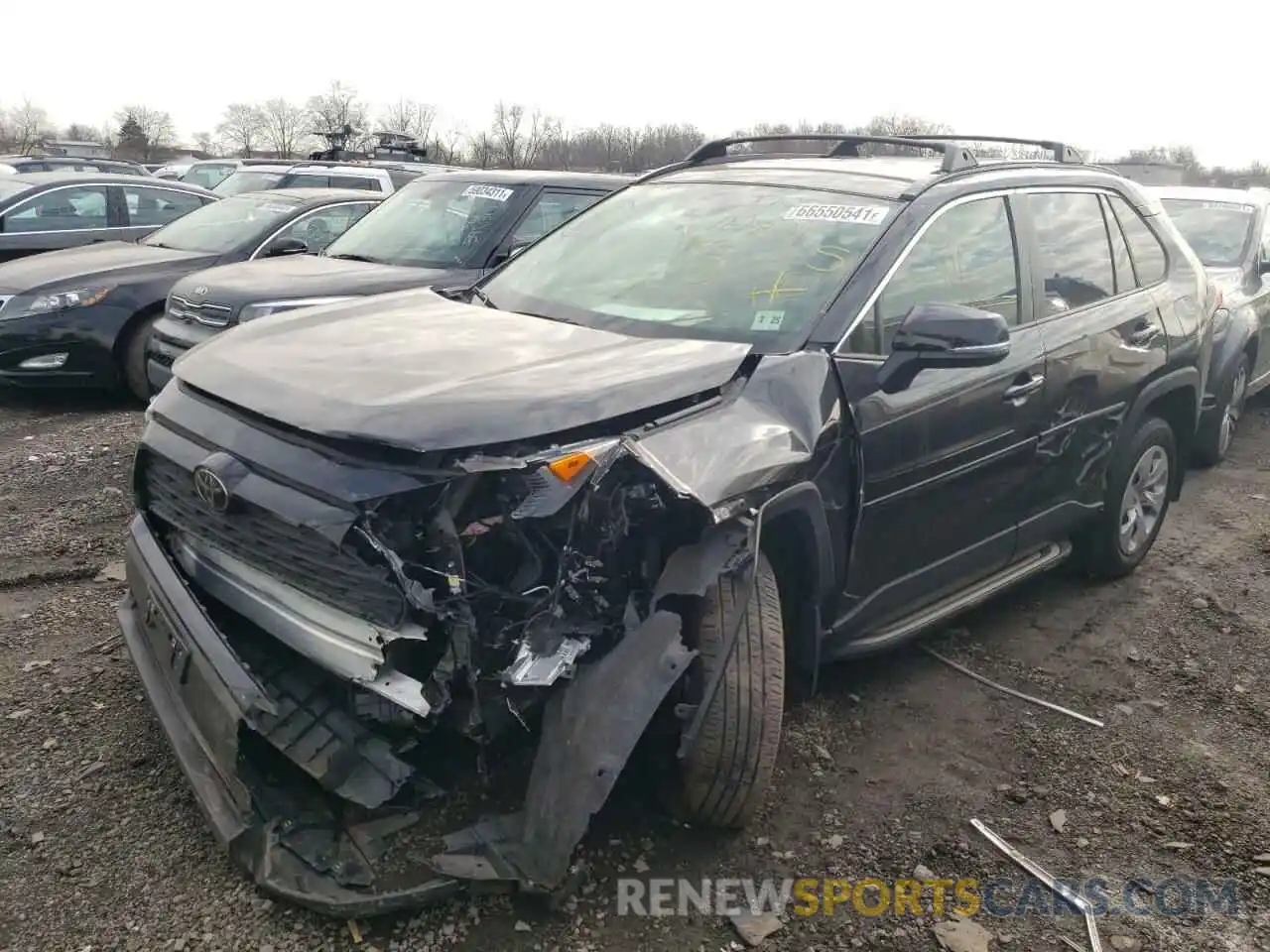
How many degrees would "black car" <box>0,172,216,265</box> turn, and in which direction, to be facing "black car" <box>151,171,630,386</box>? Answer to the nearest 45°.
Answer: approximately 135° to its left

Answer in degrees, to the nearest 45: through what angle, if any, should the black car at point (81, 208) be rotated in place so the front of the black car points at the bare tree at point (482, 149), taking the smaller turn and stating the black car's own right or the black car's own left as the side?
approximately 135° to the black car's own right

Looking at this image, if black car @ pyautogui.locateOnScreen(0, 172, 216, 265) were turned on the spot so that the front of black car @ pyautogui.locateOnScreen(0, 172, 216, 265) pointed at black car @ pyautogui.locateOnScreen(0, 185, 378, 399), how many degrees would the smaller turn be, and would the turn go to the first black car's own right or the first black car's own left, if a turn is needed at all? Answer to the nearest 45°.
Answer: approximately 90° to the first black car's own left

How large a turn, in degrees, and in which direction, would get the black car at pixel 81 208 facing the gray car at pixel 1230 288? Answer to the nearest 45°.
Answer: approximately 135° to its left

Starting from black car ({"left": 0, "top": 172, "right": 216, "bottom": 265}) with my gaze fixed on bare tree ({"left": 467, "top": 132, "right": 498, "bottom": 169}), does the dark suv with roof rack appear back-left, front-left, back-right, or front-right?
back-right

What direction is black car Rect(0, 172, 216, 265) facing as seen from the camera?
to the viewer's left

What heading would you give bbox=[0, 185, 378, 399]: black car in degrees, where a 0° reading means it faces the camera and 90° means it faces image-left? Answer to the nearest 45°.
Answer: approximately 45°

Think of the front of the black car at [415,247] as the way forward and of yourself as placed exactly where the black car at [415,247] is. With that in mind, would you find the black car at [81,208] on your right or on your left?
on your right

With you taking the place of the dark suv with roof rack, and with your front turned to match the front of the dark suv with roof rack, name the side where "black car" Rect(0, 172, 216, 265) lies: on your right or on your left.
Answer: on your right

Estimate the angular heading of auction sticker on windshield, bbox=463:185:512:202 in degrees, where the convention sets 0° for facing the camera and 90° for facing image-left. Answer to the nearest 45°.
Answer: approximately 45°
